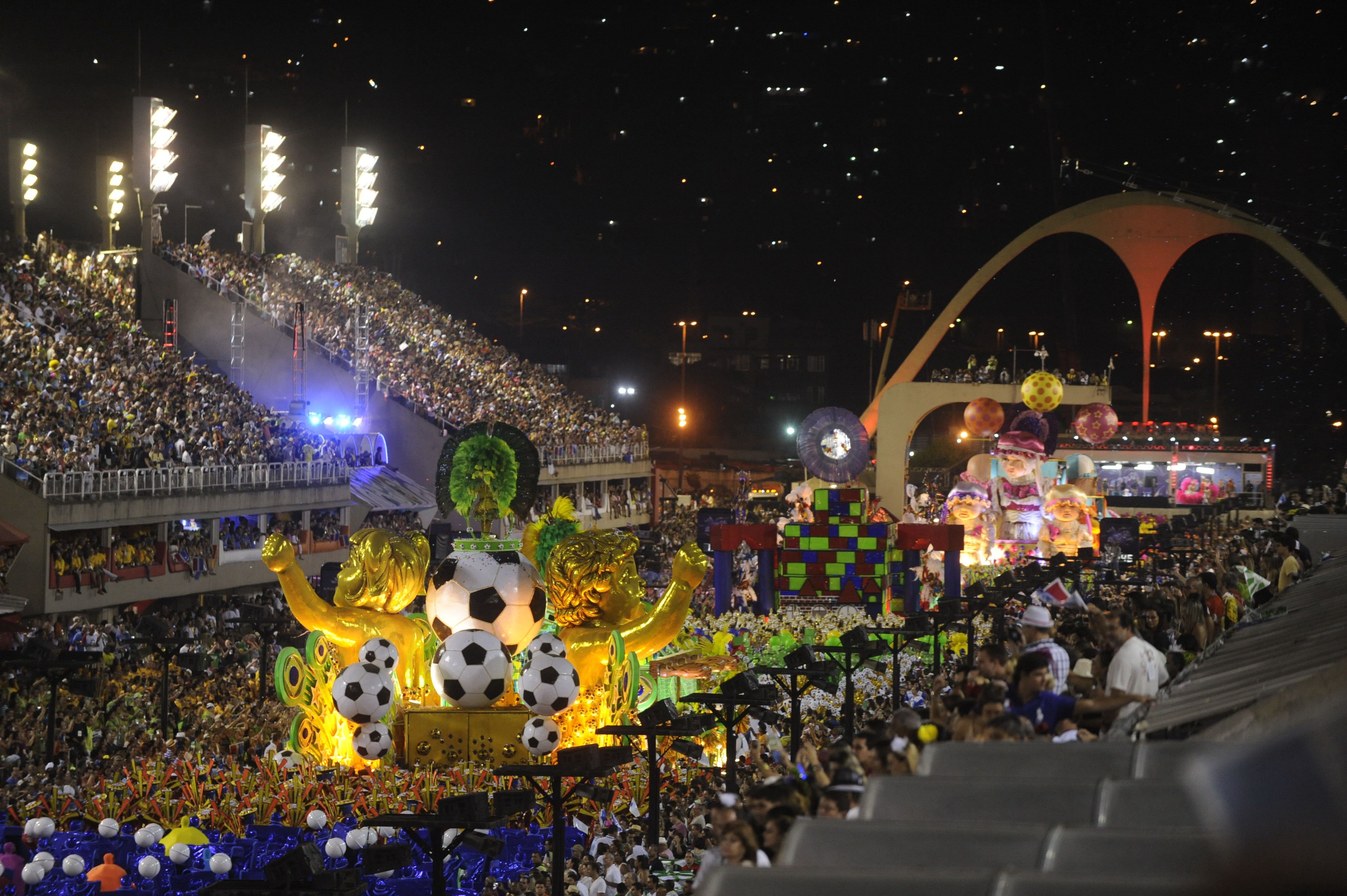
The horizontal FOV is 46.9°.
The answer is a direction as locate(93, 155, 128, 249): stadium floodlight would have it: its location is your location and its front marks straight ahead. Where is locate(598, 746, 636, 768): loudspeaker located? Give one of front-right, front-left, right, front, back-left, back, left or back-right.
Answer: front-right

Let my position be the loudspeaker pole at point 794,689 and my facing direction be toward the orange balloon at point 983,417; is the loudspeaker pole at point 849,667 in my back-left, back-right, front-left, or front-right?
front-right

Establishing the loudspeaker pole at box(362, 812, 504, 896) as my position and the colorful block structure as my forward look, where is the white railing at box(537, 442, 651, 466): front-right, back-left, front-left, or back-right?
front-left

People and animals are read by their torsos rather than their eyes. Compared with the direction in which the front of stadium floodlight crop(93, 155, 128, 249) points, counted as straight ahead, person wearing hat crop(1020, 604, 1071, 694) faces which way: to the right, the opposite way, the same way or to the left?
the opposite way

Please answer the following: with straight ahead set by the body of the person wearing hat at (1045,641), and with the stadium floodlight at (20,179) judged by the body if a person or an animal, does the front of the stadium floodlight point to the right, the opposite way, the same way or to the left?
the opposite way

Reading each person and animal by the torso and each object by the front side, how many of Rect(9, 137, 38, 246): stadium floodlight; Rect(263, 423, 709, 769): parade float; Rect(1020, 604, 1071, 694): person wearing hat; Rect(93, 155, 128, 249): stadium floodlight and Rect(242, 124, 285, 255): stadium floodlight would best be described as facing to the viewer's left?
1

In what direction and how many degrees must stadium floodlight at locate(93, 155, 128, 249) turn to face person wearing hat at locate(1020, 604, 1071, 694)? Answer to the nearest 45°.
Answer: approximately 45° to its right

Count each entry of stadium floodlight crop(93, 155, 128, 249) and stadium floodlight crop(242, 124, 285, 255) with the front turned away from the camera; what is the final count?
0

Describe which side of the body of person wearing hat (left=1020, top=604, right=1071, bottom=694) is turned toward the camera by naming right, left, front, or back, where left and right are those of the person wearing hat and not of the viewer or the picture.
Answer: left

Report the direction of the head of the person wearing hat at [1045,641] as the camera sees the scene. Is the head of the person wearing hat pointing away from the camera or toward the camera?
away from the camera

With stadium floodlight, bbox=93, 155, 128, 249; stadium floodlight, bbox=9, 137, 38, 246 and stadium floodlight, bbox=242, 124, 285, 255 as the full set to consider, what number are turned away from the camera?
0
